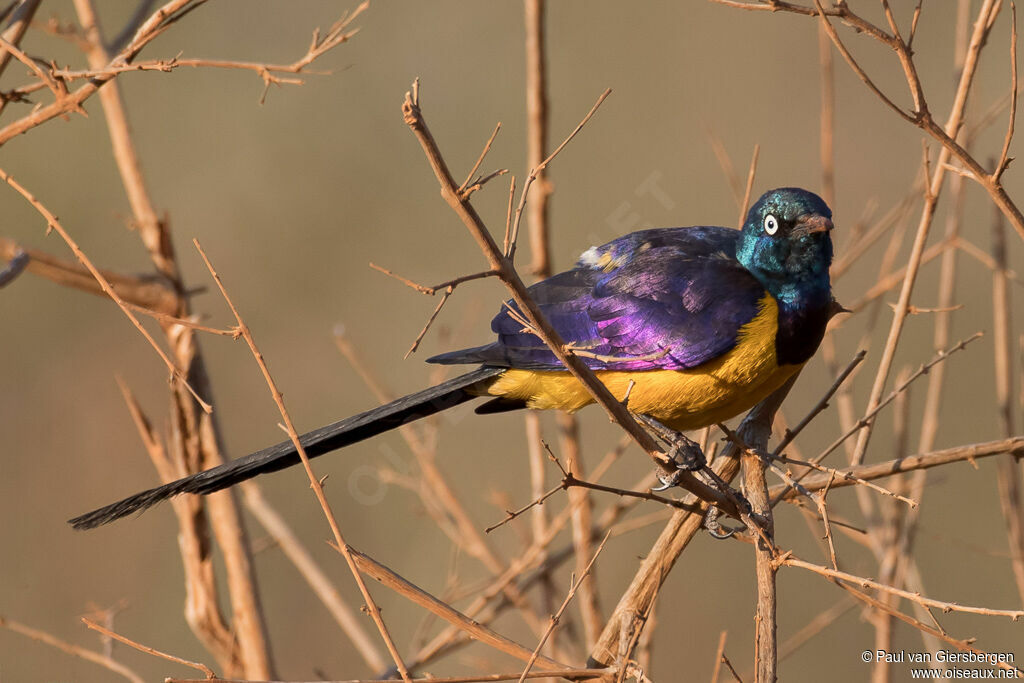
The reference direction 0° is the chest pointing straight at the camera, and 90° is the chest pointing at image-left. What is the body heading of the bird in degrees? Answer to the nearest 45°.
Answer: approximately 270°
